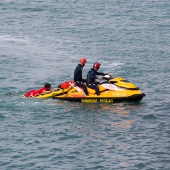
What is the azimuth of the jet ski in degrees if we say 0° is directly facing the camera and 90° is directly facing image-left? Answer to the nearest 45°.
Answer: approximately 270°

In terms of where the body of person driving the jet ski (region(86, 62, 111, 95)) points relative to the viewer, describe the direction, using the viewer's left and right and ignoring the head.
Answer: facing to the right of the viewer

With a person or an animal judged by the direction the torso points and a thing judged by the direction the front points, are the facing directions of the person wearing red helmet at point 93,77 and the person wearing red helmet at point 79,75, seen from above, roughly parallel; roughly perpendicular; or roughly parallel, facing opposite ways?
roughly parallel

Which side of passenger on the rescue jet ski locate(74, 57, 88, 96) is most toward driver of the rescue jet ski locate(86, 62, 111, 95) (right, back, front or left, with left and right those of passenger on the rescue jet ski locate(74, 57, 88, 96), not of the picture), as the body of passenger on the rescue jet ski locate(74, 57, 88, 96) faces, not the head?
front

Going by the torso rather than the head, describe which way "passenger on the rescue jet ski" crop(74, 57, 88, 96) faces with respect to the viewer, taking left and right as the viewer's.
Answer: facing to the right of the viewer

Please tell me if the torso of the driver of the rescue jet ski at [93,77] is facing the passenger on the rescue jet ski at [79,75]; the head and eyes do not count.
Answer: no
